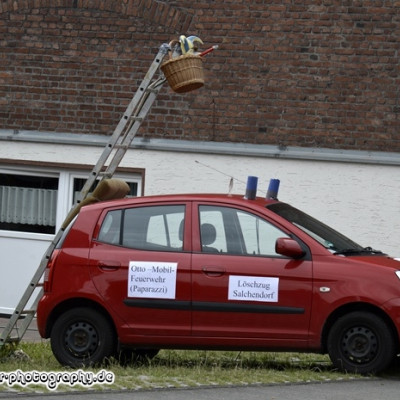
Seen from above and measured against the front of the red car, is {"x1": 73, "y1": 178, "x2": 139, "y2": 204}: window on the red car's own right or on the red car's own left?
on the red car's own left

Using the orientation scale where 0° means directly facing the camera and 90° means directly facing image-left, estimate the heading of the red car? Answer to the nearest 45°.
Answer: approximately 270°

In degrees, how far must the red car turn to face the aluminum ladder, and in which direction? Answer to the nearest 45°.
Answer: approximately 135° to its left

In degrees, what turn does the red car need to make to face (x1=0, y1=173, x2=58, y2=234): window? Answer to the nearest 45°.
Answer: approximately 135° to its left
